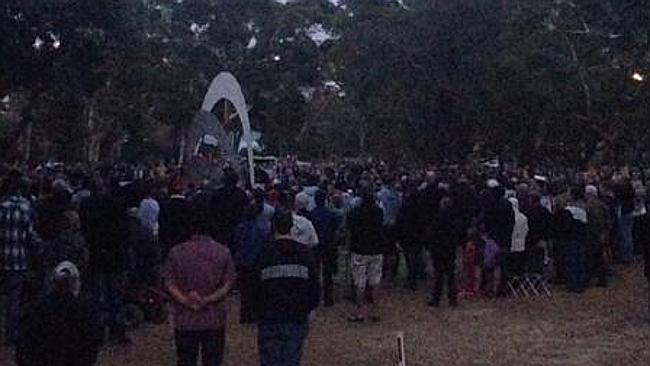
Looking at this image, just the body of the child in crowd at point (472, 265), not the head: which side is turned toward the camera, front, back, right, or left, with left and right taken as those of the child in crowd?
back

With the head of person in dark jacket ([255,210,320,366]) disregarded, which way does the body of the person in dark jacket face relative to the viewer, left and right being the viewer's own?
facing away from the viewer

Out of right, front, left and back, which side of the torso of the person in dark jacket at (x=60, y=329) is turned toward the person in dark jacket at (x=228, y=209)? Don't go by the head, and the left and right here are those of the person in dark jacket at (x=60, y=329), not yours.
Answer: front

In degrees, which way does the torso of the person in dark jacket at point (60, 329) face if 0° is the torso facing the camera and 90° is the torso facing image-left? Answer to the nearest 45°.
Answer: approximately 180°

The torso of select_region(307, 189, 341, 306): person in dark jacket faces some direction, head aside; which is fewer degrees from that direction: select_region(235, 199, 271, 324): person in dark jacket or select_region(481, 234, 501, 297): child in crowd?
the child in crowd

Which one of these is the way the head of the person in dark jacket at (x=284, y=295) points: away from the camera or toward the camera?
away from the camera

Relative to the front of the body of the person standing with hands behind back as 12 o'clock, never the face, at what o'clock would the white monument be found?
The white monument is roughly at 12 o'clock from the person standing with hands behind back.

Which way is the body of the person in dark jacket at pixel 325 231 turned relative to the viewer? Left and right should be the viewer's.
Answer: facing away from the viewer

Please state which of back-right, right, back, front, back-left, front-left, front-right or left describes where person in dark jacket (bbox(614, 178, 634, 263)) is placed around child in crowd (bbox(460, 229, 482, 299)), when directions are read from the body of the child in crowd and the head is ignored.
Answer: front-right

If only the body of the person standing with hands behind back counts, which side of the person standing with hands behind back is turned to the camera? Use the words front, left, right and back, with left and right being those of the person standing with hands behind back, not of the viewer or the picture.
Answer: back

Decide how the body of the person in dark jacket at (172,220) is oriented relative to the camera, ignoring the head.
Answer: away from the camera
